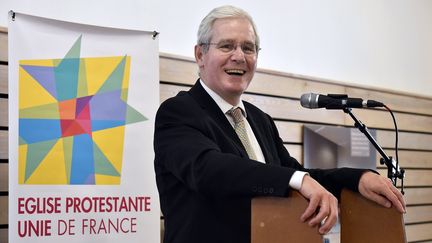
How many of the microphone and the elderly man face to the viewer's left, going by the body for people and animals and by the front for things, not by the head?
1

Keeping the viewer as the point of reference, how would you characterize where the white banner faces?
facing the viewer

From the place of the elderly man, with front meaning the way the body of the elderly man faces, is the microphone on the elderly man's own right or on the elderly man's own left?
on the elderly man's own left

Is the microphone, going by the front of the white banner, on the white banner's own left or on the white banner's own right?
on the white banner's own left

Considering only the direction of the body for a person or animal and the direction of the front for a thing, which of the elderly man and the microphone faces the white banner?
the microphone

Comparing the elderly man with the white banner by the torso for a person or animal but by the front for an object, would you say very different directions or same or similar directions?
same or similar directions

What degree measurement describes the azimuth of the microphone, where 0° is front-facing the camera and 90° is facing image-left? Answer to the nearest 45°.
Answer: approximately 90°

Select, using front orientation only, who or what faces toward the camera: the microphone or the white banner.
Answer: the white banner

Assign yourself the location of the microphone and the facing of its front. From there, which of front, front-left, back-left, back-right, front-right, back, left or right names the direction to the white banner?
front
